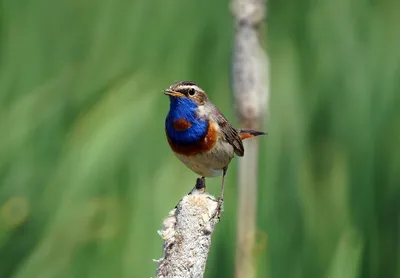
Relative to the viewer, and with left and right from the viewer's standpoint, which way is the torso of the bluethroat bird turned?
facing the viewer and to the left of the viewer
